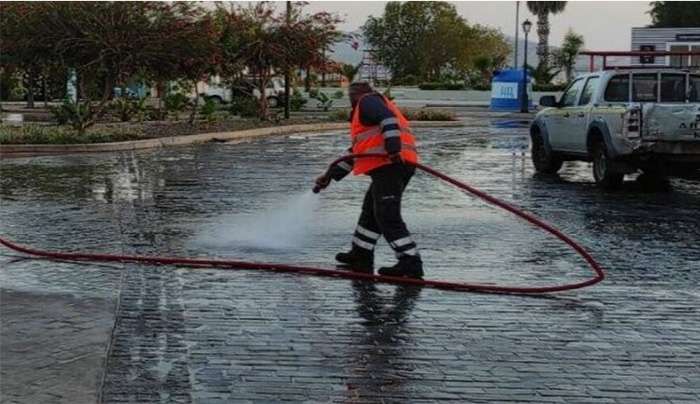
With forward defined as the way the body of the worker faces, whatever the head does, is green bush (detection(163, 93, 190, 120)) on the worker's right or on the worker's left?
on the worker's right

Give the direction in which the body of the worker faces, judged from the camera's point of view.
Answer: to the viewer's left

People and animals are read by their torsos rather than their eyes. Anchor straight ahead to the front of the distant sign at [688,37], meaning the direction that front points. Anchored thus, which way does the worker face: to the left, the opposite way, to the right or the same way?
to the right

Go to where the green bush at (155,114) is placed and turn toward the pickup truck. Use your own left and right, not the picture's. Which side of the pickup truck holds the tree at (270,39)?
left

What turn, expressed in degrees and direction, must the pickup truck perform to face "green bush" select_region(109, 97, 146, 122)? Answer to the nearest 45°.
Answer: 0° — it already faces it

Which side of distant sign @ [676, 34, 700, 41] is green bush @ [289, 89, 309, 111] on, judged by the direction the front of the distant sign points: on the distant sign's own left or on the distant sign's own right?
on the distant sign's own right

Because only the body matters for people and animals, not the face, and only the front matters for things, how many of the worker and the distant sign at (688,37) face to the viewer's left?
1

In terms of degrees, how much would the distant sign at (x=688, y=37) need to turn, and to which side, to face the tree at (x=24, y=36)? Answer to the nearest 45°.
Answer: approximately 45° to its right

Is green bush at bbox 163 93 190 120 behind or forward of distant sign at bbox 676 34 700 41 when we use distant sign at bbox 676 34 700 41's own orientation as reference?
forward

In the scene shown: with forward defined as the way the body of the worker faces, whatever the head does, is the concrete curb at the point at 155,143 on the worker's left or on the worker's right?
on the worker's right

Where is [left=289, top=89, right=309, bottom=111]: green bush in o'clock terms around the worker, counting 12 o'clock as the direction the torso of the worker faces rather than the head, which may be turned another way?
The green bush is roughly at 3 o'clock from the worker.

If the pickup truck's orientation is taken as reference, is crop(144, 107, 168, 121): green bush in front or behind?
in front

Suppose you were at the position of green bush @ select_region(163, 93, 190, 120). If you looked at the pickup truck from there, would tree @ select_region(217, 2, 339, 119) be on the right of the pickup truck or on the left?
left
